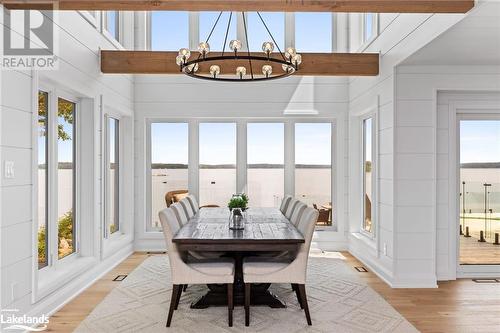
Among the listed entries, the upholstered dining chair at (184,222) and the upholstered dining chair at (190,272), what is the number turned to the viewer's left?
0

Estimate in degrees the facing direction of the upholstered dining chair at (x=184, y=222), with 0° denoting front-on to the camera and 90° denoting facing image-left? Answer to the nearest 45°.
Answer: approximately 270°

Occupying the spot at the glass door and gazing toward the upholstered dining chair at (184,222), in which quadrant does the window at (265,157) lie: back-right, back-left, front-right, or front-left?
front-right

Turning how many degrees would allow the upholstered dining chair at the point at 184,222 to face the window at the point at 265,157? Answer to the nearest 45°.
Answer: approximately 45° to its left

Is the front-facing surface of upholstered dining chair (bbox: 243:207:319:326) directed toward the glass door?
no
